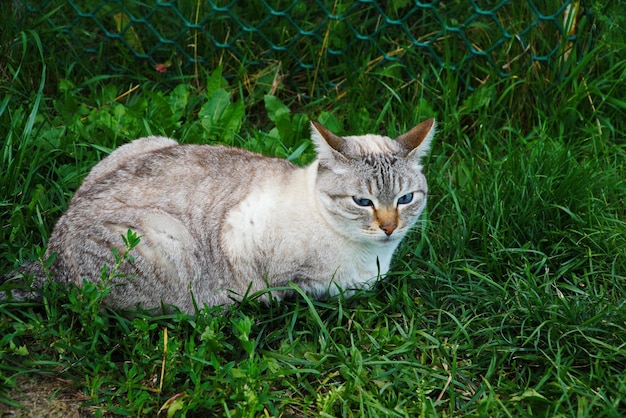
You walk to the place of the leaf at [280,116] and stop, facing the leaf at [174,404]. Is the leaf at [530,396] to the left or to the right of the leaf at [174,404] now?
left

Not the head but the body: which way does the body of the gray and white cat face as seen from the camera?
to the viewer's right

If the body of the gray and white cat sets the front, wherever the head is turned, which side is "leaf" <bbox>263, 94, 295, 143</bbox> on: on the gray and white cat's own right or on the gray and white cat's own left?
on the gray and white cat's own left

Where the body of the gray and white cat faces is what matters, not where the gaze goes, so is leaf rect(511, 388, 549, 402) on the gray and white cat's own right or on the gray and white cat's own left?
on the gray and white cat's own right

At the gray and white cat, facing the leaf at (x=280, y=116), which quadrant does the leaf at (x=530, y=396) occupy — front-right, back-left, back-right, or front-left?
back-right

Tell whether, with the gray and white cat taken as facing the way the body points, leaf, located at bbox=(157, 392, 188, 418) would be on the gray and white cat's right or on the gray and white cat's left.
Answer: on the gray and white cat's right

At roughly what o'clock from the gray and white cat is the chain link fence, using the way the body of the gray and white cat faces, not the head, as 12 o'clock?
The chain link fence is roughly at 10 o'clock from the gray and white cat.
